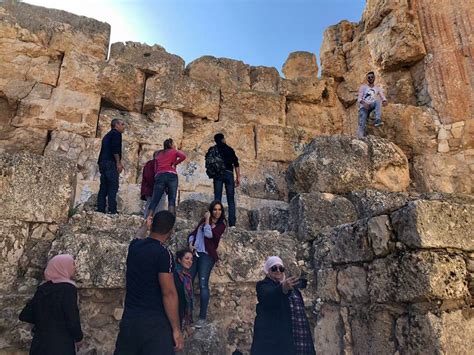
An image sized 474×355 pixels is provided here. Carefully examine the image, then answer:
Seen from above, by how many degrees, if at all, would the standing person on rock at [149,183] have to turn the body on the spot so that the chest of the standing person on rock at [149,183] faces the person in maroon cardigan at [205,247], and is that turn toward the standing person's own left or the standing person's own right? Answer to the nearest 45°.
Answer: approximately 90° to the standing person's own right

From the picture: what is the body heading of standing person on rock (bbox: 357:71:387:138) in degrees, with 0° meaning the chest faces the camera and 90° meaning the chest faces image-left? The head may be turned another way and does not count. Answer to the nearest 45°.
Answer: approximately 0°

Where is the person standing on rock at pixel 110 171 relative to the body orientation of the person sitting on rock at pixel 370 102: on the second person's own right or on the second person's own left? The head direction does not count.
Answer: on the second person's own right

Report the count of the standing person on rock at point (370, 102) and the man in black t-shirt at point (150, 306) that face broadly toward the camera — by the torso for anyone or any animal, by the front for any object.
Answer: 1

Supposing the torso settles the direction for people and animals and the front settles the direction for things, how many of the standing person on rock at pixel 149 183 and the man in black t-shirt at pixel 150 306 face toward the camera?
0

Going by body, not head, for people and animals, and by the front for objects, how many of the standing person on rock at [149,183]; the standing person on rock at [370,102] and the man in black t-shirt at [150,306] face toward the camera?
1

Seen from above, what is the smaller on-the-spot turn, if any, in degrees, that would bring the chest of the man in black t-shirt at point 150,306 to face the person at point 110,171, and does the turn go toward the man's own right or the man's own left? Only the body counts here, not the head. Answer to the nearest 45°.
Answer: approximately 45° to the man's own left

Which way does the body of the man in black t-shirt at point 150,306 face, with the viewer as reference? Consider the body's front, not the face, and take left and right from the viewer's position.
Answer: facing away from the viewer and to the right of the viewer

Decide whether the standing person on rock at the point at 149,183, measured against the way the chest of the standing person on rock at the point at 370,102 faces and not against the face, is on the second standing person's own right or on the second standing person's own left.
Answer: on the second standing person's own right

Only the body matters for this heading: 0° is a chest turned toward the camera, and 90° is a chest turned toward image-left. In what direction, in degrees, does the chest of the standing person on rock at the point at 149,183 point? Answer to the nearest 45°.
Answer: approximately 225°
